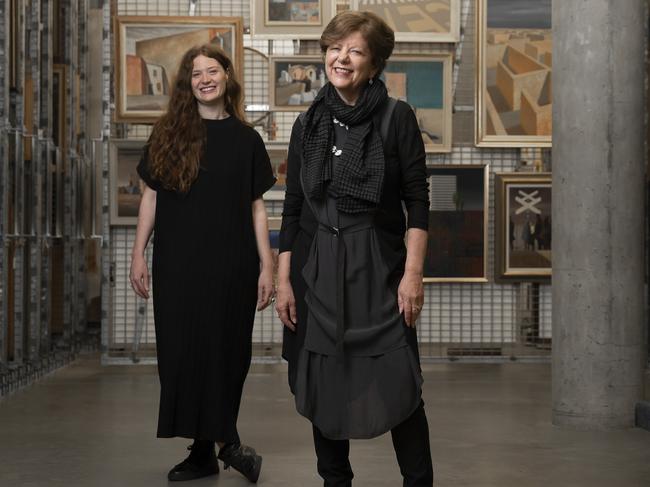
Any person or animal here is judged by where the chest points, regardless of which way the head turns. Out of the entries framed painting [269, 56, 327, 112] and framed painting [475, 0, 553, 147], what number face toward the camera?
2

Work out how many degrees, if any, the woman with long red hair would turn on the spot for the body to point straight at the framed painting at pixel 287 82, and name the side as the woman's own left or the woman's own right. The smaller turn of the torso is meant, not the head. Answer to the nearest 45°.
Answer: approximately 180°

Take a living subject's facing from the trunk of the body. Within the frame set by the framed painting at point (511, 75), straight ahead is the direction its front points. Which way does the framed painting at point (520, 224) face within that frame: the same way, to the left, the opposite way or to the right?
the same way

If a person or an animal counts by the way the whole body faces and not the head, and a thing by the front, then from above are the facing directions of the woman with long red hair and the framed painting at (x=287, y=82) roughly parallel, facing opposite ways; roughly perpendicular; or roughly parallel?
roughly parallel

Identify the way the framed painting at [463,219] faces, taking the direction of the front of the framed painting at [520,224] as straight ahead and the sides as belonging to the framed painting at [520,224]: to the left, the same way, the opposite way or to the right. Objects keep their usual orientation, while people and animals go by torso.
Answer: the same way

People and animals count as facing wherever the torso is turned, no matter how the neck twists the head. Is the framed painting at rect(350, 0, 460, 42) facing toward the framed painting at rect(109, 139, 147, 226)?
no

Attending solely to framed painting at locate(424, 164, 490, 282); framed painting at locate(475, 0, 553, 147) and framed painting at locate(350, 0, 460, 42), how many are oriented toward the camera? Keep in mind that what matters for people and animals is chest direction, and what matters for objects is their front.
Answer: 3

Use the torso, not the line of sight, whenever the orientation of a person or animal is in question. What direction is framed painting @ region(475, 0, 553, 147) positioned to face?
toward the camera

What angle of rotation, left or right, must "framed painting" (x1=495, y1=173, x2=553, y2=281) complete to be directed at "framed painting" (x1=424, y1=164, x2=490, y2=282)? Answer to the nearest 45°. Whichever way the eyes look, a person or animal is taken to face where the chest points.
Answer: approximately 90° to its right

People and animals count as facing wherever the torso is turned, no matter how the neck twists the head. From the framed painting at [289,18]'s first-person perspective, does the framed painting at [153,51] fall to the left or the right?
on its right

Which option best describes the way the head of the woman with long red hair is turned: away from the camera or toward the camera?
toward the camera

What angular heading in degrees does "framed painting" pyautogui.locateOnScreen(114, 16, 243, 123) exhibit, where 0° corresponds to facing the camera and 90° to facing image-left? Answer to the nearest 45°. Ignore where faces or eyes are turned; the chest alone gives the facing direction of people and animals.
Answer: approximately 0°

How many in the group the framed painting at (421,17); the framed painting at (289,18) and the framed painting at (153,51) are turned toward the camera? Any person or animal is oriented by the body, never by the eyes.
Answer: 3

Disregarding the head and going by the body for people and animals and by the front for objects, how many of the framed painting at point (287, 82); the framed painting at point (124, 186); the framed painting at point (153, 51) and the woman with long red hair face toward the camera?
4

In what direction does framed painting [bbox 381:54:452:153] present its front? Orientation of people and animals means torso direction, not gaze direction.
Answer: toward the camera

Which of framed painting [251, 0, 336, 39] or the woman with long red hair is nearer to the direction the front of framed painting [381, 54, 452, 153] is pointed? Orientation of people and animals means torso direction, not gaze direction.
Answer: the woman with long red hair

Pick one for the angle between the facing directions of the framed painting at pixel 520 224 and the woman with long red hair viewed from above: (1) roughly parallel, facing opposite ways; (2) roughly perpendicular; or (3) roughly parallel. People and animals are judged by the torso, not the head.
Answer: roughly parallel

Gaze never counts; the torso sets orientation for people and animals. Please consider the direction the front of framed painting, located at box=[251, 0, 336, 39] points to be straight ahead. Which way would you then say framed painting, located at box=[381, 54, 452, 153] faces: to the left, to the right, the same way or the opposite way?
the same way

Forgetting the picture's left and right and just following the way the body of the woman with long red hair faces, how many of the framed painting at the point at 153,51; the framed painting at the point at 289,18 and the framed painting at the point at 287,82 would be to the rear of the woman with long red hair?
3
